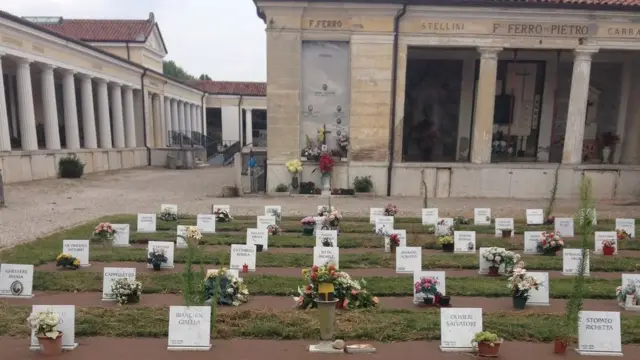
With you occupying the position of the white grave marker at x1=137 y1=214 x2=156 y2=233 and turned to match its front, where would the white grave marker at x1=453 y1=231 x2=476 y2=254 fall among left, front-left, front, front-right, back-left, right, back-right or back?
front-left

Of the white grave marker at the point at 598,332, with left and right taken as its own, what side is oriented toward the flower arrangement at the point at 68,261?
right

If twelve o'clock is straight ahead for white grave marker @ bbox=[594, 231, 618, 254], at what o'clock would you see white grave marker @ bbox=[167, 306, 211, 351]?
white grave marker @ bbox=[167, 306, 211, 351] is roughly at 1 o'clock from white grave marker @ bbox=[594, 231, 618, 254].

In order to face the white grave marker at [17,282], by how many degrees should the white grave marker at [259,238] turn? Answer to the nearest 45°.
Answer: approximately 45° to its right

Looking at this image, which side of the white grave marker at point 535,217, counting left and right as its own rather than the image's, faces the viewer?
front

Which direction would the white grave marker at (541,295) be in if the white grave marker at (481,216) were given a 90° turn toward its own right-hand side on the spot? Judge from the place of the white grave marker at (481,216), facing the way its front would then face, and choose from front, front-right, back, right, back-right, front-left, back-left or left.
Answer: left

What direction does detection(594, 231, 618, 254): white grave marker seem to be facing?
toward the camera

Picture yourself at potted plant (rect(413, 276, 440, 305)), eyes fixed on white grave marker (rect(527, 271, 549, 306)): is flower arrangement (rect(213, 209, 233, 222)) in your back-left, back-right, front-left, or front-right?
back-left

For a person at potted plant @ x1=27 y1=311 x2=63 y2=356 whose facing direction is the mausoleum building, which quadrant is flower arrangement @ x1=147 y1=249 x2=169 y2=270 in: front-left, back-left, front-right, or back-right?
front-left

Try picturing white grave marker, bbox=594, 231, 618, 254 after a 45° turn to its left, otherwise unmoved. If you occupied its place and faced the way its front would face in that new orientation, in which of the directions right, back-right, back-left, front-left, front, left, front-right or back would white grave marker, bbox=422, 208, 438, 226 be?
back-right

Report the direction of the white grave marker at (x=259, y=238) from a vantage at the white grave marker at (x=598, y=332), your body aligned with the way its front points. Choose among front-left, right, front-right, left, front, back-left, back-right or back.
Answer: right

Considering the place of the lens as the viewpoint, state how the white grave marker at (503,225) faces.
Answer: facing the viewer

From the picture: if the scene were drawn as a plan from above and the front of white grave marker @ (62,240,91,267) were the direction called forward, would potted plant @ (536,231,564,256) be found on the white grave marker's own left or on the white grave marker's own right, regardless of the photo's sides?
on the white grave marker's own left

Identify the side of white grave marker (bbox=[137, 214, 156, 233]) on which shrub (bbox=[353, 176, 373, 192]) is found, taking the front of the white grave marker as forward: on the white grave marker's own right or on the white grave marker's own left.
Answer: on the white grave marker's own left

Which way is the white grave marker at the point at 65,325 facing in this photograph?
toward the camera

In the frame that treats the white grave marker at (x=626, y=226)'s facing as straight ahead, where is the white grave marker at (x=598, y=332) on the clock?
the white grave marker at (x=598, y=332) is roughly at 12 o'clock from the white grave marker at (x=626, y=226).

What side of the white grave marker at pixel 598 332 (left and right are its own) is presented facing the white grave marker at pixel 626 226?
back

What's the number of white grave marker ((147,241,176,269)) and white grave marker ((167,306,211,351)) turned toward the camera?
2

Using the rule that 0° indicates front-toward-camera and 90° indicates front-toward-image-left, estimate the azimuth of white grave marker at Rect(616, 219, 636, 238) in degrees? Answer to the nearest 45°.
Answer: approximately 0°
